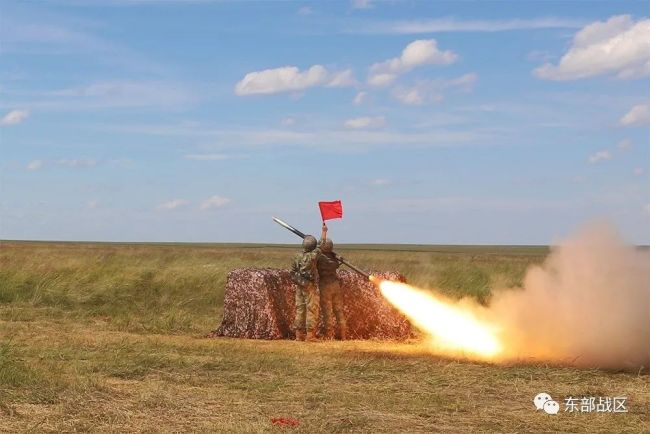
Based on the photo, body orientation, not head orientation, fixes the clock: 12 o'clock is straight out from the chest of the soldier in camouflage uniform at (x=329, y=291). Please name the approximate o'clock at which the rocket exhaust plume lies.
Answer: The rocket exhaust plume is roughly at 4 o'clock from the soldier in camouflage uniform.

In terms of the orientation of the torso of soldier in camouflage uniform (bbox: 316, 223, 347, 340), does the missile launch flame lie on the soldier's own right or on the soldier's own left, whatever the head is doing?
on the soldier's own right

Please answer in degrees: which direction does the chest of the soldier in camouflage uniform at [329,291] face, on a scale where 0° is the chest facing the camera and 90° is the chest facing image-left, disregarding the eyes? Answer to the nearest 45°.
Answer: approximately 180°
